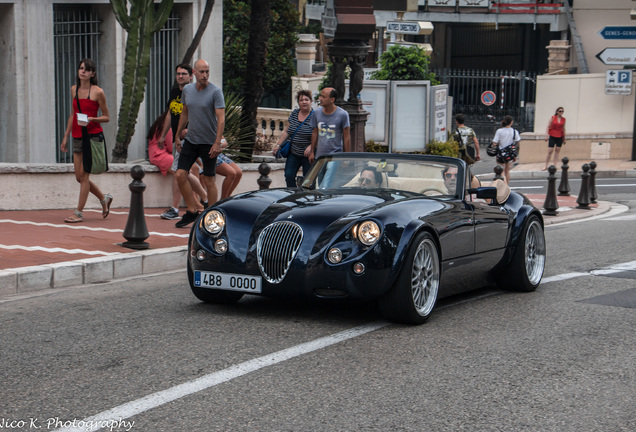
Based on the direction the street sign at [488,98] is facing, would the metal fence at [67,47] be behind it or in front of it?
in front

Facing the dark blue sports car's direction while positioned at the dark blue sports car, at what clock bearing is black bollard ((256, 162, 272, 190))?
The black bollard is roughly at 4 o'clock from the dark blue sports car.

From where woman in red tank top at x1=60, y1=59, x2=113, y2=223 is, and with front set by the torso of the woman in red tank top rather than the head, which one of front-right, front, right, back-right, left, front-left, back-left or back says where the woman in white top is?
back

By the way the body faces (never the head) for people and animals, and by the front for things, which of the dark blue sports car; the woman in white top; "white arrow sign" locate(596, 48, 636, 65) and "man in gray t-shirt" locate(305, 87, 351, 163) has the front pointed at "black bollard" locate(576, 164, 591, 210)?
the white arrow sign

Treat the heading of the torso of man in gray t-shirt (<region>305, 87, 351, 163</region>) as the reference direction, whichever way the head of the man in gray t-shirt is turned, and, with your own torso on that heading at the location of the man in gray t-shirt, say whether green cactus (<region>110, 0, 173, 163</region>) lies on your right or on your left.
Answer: on your right

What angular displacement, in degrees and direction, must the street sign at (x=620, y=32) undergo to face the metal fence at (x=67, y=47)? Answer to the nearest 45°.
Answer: approximately 45° to its right

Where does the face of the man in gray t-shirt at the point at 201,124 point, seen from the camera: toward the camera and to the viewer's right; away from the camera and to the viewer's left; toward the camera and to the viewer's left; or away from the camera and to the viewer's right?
toward the camera and to the viewer's right

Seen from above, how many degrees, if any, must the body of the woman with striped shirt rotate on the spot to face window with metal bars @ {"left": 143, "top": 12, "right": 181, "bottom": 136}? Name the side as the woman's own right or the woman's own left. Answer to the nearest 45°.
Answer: approximately 135° to the woman's own right

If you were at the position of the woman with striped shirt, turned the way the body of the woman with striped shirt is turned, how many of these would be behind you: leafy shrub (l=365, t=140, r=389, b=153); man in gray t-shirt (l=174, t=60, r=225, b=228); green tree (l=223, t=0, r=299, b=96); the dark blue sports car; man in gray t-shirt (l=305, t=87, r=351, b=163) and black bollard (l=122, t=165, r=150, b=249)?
2

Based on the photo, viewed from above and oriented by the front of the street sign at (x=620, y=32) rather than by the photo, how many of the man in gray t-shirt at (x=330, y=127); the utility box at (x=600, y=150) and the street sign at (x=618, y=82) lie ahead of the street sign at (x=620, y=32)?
1

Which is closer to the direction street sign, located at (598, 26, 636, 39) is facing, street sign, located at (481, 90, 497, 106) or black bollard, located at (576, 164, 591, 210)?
the black bollard
